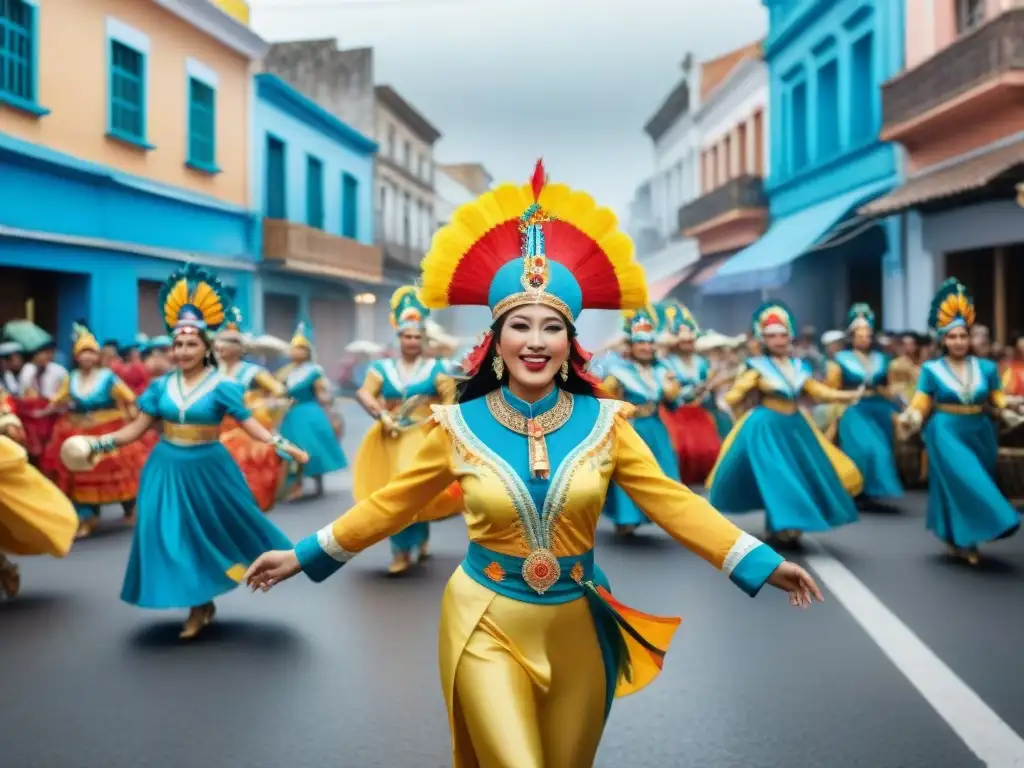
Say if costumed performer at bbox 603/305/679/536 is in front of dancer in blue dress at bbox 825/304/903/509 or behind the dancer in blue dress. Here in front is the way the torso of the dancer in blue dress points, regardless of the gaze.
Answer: in front

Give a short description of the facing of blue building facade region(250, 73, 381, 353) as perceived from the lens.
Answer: facing the viewer and to the right of the viewer

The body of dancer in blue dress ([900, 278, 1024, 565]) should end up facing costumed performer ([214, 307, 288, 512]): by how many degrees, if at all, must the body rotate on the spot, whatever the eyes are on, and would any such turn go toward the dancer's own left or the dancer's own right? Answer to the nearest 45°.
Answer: approximately 90° to the dancer's own right

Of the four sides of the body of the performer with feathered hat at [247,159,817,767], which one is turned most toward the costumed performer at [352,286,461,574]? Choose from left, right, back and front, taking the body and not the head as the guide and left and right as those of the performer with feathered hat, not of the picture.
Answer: back

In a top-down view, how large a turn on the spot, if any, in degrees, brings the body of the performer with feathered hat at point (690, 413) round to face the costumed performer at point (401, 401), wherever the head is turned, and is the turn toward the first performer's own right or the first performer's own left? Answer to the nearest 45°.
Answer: approximately 45° to the first performer's own right

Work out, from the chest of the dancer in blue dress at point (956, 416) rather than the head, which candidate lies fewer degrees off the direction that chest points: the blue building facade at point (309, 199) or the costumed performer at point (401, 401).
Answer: the costumed performer
